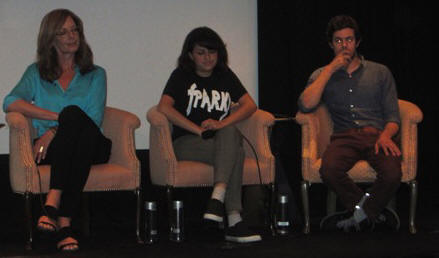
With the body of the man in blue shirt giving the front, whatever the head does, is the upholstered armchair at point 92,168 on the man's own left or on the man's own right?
on the man's own right

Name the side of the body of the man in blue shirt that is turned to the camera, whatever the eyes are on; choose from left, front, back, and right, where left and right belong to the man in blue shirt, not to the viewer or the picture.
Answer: front

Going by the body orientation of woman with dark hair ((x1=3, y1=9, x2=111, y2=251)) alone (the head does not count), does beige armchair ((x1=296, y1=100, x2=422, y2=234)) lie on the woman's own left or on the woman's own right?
on the woman's own left

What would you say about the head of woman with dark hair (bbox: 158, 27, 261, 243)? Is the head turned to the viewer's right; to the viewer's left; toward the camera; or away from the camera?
toward the camera

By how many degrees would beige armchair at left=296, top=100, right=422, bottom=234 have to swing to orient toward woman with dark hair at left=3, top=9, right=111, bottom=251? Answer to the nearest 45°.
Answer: approximately 90° to its right

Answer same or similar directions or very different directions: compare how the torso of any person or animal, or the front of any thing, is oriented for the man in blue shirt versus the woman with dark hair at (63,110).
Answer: same or similar directions

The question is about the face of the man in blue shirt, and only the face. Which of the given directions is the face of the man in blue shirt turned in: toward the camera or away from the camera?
toward the camera

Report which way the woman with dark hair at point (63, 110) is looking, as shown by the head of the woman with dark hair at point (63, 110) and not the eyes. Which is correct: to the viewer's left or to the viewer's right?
to the viewer's right

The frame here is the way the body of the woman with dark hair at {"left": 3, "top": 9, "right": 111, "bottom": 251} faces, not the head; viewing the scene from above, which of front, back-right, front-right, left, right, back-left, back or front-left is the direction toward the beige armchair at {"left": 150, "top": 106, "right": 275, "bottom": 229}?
left

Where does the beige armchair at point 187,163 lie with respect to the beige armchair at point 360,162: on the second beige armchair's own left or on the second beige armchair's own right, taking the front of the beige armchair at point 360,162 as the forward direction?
on the second beige armchair's own right

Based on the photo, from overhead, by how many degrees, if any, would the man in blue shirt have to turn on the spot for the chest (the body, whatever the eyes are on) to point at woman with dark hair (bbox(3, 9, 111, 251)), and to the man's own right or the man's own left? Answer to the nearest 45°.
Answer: approximately 90° to the man's own right

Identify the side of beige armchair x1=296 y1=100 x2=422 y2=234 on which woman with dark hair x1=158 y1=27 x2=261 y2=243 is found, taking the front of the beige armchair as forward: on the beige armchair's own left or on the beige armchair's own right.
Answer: on the beige armchair's own right

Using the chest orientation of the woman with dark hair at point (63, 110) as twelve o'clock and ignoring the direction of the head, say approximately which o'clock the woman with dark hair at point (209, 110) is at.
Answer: the woman with dark hair at point (209, 110) is roughly at 9 o'clock from the woman with dark hair at point (63, 110).

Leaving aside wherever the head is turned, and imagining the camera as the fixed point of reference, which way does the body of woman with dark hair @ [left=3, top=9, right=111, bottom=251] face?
toward the camera
